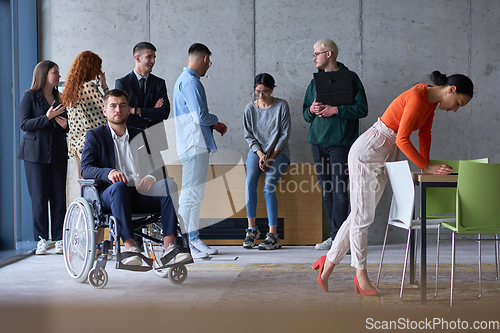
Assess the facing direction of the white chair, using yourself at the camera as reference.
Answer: facing away from the viewer and to the right of the viewer

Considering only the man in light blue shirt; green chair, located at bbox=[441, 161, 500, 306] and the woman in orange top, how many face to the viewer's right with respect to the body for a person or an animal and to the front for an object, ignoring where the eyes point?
2

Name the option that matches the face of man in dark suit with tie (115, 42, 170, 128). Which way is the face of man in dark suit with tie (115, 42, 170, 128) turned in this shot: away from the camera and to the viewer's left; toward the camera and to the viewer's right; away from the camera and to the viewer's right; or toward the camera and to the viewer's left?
toward the camera and to the viewer's right

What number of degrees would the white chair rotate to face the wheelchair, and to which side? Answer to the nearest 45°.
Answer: approximately 135° to its left

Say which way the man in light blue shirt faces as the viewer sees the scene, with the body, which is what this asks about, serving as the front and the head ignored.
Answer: to the viewer's right

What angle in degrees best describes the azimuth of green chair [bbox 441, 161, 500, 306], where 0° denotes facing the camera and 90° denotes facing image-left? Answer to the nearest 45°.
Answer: approximately 135°

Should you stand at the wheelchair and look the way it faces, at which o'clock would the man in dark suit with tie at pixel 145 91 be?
The man in dark suit with tie is roughly at 8 o'clock from the wheelchair.

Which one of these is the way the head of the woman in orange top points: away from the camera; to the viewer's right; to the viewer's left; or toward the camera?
to the viewer's right

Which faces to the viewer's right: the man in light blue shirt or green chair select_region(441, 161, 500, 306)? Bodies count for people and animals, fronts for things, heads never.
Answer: the man in light blue shirt

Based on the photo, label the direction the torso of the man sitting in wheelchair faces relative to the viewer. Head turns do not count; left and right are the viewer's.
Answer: facing the viewer and to the right of the viewer

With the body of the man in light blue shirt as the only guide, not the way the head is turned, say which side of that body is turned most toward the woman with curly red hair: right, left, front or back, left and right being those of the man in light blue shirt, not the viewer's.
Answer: back

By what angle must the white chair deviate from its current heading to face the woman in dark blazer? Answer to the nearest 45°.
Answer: approximately 135° to its left

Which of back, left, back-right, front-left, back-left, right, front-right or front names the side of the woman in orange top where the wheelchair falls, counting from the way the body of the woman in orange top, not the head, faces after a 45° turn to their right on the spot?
back-right
